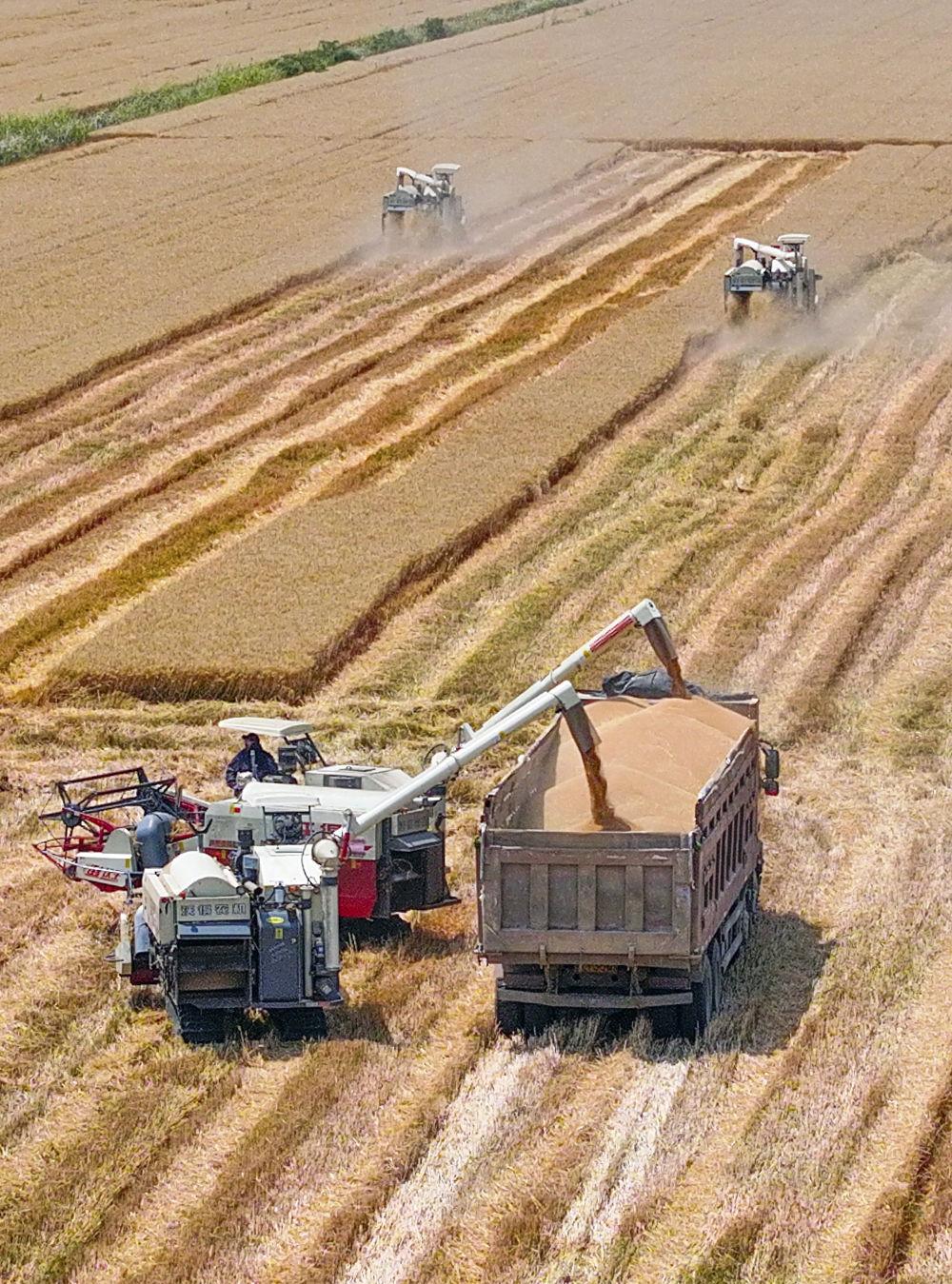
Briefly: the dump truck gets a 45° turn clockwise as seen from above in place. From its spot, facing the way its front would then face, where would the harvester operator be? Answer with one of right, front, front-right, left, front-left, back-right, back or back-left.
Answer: left

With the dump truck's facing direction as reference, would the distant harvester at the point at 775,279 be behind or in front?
in front

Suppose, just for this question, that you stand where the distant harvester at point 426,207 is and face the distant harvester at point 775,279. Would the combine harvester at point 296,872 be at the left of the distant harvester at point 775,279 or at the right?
right

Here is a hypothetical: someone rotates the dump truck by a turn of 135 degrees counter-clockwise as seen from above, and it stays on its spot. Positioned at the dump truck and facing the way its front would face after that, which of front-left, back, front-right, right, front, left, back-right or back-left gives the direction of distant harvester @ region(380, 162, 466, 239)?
back-right

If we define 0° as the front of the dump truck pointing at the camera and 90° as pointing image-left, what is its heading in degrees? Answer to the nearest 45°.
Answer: approximately 180°
